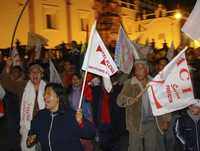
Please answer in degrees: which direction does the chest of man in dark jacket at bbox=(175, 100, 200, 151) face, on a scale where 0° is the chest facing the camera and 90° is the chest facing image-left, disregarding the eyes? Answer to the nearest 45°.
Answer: approximately 0°

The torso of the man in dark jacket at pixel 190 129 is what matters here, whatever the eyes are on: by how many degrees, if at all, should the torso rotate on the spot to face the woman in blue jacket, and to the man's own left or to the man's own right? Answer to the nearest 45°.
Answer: approximately 45° to the man's own right
